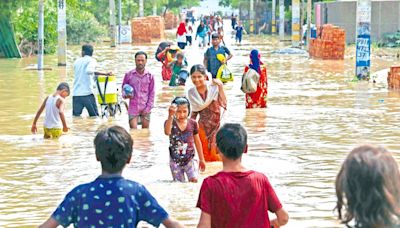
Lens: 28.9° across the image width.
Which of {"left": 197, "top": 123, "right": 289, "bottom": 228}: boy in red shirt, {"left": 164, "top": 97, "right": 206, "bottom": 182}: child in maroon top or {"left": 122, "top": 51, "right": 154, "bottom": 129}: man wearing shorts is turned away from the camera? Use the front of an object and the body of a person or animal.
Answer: the boy in red shirt

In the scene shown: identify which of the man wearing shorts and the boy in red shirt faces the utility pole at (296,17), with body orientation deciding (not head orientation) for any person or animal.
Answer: the boy in red shirt

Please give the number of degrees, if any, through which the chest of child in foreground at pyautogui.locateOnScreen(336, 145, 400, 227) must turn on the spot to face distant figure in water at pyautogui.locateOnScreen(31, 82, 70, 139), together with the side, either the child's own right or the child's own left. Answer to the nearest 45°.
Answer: approximately 45° to the child's own left

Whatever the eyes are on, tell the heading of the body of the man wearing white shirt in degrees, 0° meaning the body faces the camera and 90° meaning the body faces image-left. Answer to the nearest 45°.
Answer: approximately 225°

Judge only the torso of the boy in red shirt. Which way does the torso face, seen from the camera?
away from the camera

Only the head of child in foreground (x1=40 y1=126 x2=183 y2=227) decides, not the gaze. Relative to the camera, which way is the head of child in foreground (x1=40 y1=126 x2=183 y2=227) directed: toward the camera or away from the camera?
away from the camera

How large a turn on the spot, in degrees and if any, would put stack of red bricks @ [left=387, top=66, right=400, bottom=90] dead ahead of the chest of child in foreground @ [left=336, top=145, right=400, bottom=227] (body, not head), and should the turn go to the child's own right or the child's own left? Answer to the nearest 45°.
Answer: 0° — they already face it

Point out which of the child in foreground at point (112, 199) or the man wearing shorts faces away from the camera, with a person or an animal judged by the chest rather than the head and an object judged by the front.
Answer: the child in foreground

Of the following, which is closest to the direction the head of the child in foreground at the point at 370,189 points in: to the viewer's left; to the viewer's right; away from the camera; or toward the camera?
away from the camera

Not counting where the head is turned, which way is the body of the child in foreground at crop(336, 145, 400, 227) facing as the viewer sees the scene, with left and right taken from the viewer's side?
facing away from the viewer

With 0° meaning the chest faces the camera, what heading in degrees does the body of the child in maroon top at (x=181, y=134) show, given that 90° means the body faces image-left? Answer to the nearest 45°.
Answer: approximately 0°
